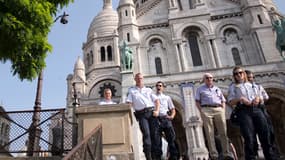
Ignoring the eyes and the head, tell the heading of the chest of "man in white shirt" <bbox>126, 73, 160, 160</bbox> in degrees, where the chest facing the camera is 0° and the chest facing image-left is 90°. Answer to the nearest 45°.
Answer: approximately 0°

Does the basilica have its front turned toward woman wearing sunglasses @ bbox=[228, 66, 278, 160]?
yes

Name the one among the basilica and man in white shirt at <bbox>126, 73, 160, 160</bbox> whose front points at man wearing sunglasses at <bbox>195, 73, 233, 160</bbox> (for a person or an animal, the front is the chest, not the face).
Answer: the basilica

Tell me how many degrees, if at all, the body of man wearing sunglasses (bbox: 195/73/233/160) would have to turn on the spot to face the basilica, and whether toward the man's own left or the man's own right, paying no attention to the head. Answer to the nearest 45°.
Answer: approximately 180°

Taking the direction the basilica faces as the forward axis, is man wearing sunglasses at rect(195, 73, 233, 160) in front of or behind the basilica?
in front

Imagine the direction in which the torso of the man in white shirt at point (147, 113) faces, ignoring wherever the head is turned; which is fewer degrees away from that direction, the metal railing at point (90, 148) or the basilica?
the metal railing

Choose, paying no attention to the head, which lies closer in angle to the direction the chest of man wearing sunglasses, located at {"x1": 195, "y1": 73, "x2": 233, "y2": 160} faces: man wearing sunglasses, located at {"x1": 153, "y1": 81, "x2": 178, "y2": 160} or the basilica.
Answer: the man wearing sunglasses

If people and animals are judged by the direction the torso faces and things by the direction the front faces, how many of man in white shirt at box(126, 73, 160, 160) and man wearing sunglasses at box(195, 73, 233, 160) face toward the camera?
2
